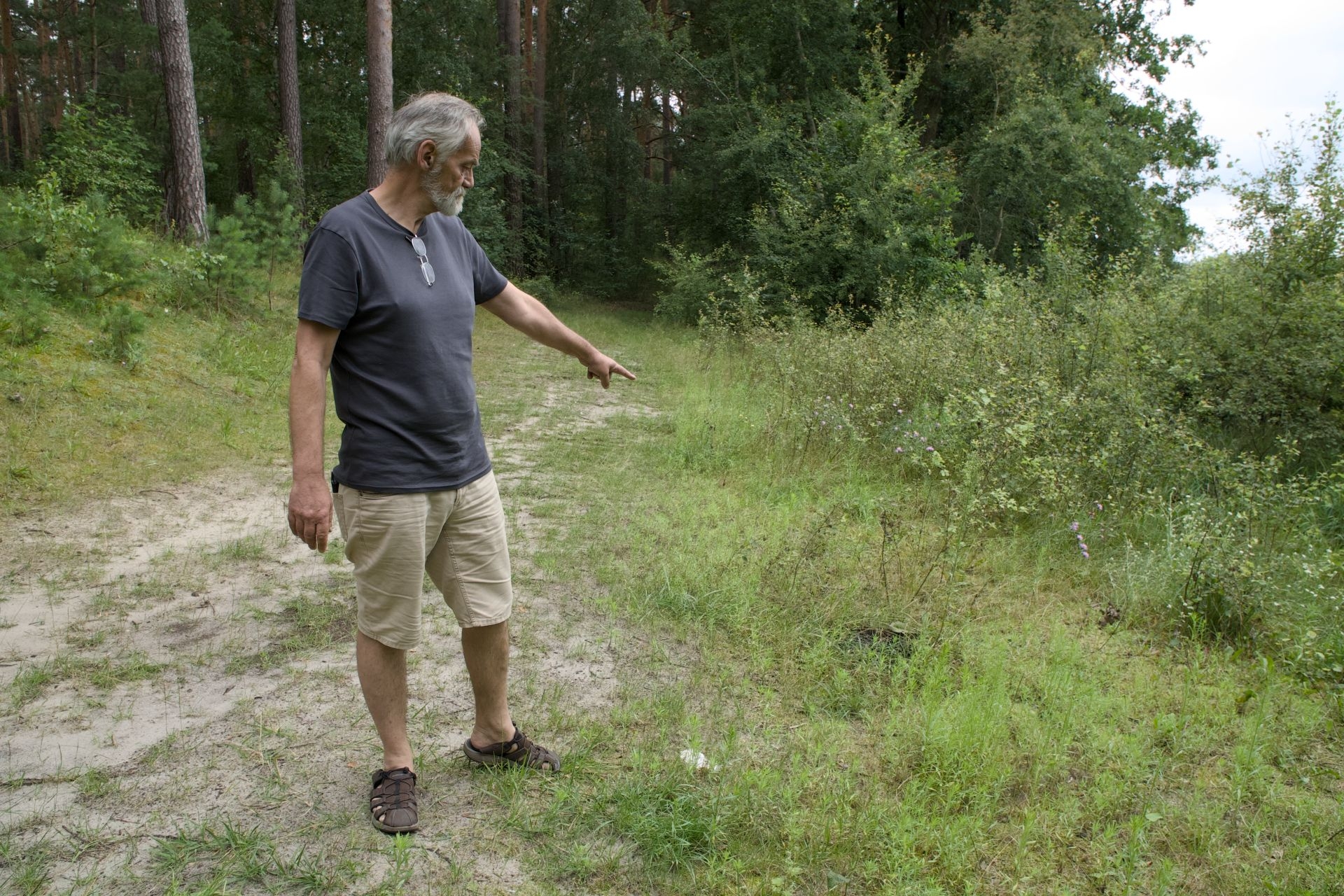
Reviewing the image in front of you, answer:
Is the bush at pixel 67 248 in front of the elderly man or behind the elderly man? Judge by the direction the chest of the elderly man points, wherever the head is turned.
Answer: behind

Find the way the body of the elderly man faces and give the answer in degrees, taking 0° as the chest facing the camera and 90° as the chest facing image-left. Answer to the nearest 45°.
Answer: approximately 315°

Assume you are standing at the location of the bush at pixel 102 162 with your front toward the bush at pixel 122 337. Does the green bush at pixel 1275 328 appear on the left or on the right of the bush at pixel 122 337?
left

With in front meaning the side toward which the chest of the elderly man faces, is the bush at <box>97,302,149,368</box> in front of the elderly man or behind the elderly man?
behind

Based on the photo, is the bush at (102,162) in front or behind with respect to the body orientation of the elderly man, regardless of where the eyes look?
behind

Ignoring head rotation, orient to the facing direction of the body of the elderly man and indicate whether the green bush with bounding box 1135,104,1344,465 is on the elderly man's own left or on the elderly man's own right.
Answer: on the elderly man's own left

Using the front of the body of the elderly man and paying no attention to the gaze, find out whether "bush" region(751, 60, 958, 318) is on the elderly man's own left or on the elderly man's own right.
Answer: on the elderly man's own left

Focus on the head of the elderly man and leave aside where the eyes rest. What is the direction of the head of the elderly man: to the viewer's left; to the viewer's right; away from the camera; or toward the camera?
to the viewer's right
